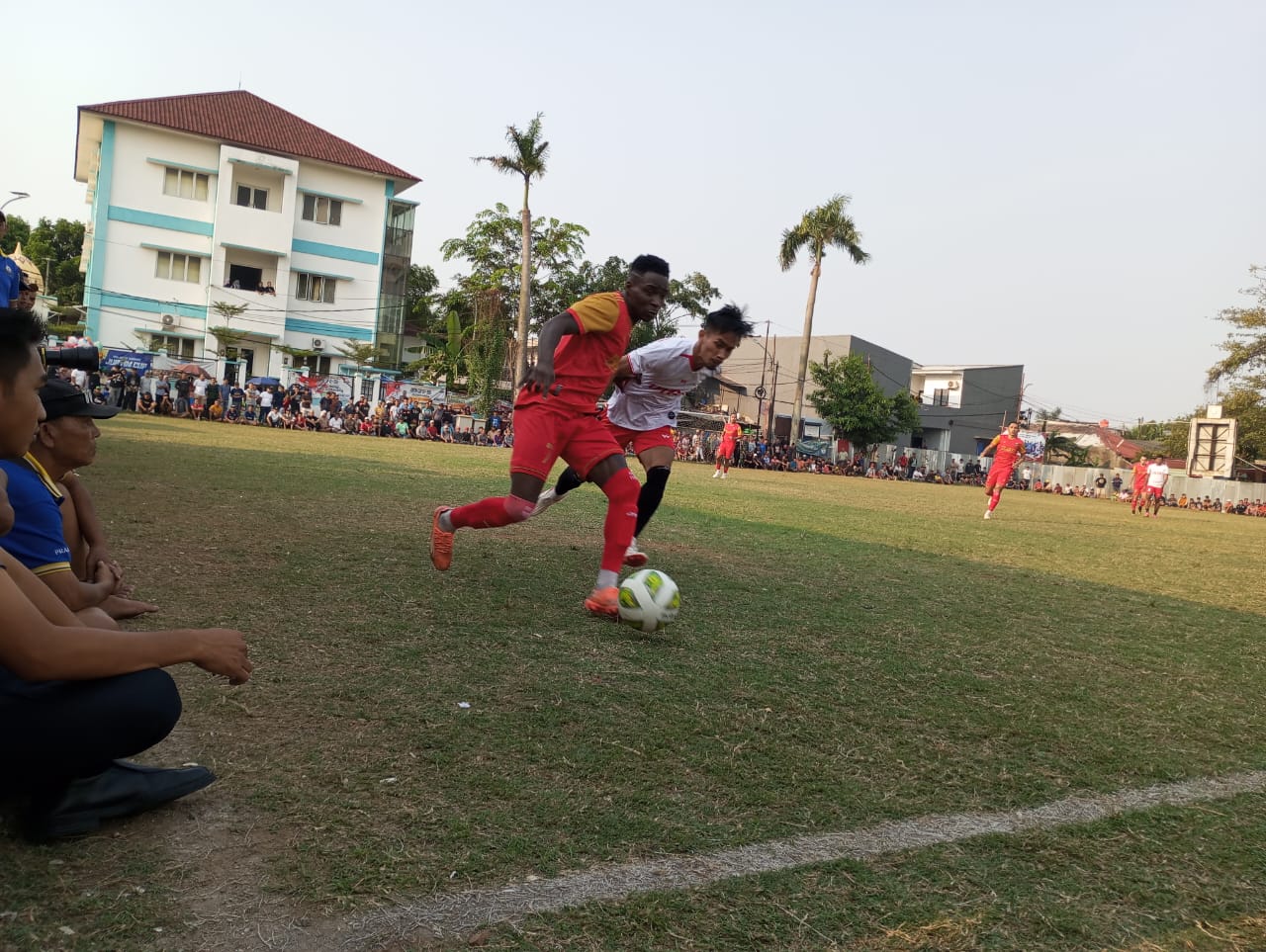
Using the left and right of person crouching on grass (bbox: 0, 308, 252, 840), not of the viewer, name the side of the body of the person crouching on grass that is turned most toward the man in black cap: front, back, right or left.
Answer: left

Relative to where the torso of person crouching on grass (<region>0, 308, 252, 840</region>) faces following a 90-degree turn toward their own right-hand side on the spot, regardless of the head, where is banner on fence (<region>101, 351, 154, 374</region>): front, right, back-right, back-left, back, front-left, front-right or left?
back

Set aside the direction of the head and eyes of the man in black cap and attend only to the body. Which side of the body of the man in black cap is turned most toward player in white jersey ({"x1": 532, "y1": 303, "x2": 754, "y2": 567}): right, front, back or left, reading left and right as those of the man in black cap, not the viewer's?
front

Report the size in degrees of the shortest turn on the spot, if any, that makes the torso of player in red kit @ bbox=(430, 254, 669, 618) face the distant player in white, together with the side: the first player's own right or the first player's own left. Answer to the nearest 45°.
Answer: approximately 90° to the first player's own left

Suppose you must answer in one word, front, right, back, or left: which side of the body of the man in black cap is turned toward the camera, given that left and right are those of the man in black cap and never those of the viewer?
right

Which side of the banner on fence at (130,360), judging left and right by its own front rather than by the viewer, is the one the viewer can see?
front

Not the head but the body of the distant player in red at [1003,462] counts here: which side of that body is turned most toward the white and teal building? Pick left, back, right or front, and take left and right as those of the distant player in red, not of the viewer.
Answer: right

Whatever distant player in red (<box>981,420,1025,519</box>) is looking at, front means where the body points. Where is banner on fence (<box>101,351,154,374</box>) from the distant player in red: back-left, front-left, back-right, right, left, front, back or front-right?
right

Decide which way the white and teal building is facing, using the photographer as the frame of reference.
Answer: facing the viewer

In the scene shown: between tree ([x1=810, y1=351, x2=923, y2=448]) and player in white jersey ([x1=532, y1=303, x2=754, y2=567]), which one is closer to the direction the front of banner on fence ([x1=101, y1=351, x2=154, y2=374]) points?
the player in white jersey

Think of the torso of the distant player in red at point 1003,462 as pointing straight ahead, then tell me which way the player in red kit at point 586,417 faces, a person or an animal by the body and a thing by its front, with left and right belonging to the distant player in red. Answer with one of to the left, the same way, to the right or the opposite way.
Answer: to the left

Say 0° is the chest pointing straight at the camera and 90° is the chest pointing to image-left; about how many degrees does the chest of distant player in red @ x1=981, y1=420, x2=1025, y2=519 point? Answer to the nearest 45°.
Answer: approximately 0°

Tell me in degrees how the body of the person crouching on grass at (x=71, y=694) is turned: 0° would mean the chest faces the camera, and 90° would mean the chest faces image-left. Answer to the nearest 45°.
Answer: approximately 270°

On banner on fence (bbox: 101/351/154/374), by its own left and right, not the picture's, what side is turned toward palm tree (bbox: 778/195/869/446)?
left
